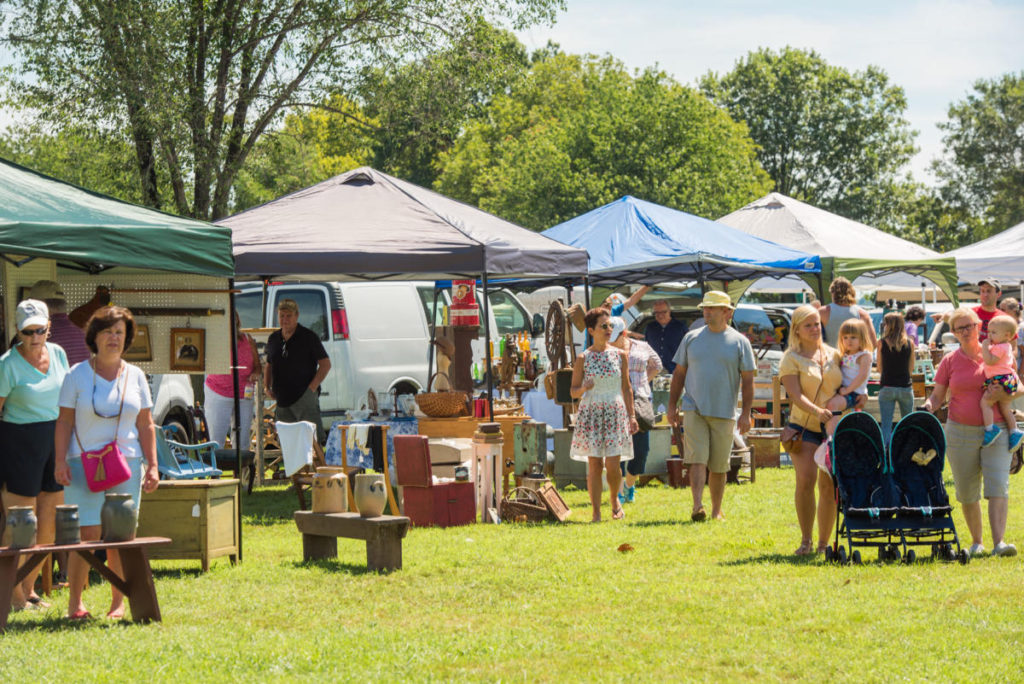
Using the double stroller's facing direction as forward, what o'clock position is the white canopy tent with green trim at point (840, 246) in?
The white canopy tent with green trim is roughly at 6 o'clock from the double stroller.

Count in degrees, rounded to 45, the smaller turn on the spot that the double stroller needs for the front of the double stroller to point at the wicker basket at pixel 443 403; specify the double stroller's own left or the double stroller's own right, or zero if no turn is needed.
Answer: approximately 135° to the double stroller's own right

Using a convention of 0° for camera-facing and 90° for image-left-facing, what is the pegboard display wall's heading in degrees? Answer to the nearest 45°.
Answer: approximately 0°

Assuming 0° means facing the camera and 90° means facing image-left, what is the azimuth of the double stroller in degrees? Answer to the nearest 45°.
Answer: approximately 0°

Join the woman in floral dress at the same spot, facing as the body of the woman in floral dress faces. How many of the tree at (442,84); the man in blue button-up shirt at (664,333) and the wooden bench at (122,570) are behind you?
2

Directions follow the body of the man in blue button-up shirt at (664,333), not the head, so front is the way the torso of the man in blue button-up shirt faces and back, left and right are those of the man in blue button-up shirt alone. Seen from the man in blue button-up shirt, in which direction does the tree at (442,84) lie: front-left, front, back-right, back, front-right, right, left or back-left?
back-right

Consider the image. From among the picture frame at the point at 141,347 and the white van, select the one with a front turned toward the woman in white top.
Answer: the picture frame

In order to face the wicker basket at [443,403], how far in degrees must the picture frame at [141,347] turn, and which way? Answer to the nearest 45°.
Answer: approximately 135° to its left

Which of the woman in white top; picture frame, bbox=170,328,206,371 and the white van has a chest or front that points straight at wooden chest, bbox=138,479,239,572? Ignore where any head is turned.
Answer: the picture frame

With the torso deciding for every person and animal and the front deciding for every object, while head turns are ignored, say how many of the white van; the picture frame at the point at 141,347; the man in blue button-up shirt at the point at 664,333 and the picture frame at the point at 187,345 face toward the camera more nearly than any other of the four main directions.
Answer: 3
